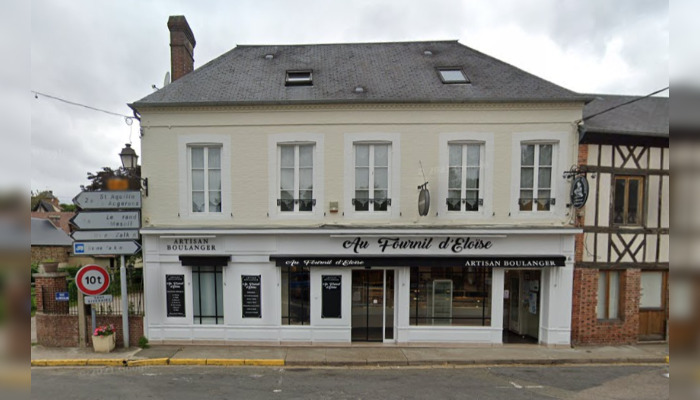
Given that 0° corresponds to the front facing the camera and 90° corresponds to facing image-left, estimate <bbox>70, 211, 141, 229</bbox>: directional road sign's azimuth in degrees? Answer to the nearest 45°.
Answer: approximately 0°

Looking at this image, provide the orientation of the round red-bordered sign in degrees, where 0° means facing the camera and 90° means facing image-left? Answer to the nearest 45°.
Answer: approximately 0°

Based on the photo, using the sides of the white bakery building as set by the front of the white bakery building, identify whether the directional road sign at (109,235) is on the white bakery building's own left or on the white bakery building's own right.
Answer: on the white bakery building's own right
